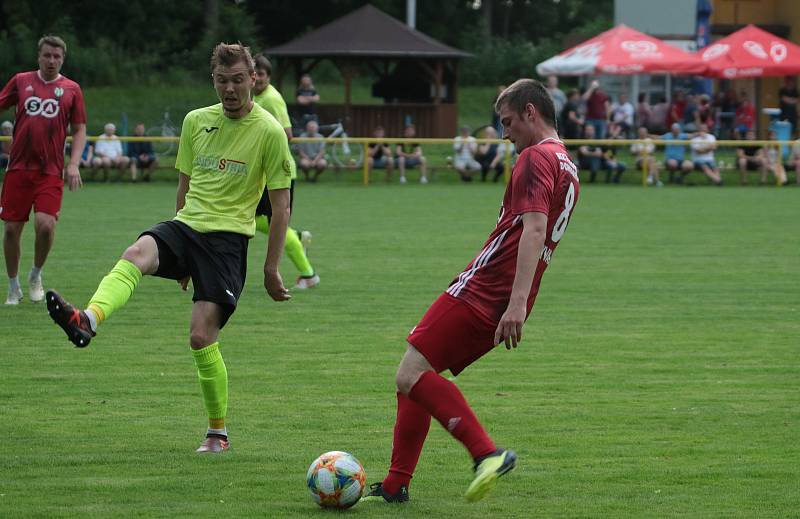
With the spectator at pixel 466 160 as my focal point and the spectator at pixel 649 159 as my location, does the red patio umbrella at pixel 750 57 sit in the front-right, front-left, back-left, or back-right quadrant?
back-right

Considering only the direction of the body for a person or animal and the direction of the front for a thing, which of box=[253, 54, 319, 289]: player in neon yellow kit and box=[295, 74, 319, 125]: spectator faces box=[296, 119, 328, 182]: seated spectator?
the spectator

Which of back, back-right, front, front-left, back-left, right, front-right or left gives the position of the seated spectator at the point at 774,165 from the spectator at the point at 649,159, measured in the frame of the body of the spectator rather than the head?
left

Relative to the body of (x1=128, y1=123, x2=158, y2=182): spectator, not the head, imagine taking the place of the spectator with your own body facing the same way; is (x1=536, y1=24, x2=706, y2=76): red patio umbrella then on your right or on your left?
on your left

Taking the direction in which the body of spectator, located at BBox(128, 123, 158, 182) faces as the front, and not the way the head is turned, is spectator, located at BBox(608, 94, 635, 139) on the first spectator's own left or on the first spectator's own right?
on the first spectator's own left

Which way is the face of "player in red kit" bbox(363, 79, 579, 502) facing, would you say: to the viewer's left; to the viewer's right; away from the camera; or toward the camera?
to the viewer's left

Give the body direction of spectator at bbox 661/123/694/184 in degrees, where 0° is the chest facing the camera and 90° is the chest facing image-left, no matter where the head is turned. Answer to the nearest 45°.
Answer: approximately 0°

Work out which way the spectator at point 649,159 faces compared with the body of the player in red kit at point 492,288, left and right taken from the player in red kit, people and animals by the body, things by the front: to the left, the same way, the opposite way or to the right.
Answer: to the left

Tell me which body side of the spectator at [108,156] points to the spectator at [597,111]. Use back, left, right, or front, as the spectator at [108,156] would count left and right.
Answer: left

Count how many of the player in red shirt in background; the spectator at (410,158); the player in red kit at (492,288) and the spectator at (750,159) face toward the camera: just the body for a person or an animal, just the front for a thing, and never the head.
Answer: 3

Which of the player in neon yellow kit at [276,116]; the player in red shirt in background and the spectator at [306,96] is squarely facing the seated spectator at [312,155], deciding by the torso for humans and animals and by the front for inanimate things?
the spectator
